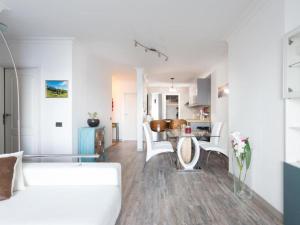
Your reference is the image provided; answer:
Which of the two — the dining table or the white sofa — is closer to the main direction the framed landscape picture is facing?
the white sofa

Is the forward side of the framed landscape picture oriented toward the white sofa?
yes

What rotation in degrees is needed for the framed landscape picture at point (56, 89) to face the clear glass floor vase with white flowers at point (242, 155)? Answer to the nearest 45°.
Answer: approximately 45° to its left

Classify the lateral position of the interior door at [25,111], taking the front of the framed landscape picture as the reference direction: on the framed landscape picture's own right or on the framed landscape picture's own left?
on the framed landscape picture's own right

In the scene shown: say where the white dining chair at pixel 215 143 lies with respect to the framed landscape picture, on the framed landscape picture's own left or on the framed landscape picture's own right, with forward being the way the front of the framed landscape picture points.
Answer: on the framed landscape picture's own left

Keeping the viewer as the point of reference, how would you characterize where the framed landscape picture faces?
facing the viewer

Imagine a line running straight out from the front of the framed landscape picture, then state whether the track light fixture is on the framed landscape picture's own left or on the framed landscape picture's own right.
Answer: on the framed landscape picture's own left
